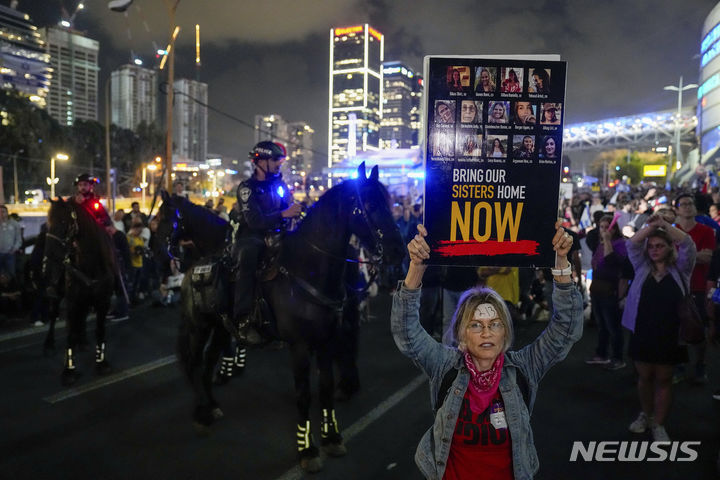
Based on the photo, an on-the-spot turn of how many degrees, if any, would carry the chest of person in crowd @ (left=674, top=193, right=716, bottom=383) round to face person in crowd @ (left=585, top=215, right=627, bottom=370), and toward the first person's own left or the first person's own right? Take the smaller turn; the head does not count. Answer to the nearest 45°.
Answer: approximately 45° to the first person's own right

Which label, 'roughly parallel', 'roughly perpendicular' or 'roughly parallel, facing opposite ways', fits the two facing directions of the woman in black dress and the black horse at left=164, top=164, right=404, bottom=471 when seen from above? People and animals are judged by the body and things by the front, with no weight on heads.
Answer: roughly perpendicular

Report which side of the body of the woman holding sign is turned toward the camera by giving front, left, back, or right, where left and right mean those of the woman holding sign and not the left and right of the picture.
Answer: front

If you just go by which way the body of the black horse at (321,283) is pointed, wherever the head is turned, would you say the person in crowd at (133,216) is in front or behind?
behind

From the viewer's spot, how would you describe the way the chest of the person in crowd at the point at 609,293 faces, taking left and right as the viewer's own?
facing the viewer and to the left of the viewer

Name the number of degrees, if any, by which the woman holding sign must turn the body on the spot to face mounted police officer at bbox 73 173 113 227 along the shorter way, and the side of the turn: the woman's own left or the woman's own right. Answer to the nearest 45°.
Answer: approximately 135° to the woman's own right

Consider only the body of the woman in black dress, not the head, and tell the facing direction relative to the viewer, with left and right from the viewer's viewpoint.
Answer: facing the viewer

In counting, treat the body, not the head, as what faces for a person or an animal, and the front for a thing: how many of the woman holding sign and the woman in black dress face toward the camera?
2

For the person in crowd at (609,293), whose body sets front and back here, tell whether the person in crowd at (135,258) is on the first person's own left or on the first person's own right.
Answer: on the first person's own right

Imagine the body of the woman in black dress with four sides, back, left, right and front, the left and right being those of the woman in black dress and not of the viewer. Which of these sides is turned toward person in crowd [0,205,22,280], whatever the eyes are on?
right

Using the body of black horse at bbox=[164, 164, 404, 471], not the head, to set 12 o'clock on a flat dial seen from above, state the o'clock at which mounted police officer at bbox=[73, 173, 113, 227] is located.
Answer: The mounted police officer is roughly at 6 o'clock from the black horse.

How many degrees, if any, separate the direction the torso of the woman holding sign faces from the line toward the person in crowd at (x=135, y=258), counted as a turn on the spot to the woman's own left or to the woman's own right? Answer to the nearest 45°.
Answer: approximately 135° to the woman's own right

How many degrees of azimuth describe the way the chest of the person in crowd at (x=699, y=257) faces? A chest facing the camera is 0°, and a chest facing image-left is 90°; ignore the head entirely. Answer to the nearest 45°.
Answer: approximately 45°
